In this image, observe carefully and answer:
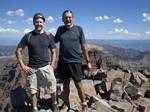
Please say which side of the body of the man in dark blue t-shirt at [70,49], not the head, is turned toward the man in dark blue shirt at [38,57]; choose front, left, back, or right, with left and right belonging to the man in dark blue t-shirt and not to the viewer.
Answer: right

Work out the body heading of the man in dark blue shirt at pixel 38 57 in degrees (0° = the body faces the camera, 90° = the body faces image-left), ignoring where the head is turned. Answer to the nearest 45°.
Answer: approximately 0°

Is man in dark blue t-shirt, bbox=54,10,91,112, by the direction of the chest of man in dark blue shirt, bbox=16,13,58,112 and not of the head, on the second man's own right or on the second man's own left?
on the second man's own left

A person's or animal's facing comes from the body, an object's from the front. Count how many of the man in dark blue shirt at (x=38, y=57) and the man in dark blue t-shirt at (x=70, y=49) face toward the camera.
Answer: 2
